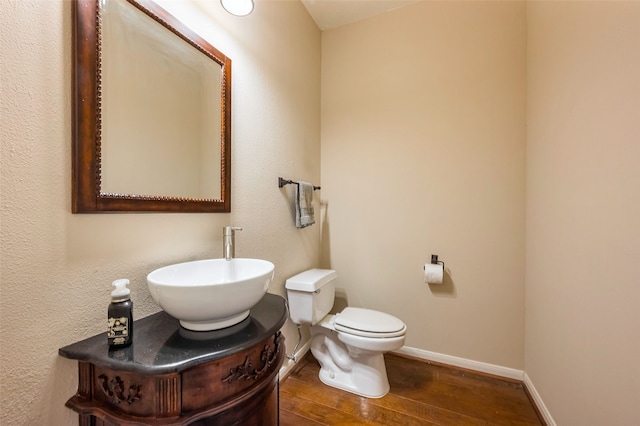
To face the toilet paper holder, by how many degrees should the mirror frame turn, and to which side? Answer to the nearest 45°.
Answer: approximately 45° to its left

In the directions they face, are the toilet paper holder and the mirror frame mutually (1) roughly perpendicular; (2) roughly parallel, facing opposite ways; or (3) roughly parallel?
roughly perpendicular

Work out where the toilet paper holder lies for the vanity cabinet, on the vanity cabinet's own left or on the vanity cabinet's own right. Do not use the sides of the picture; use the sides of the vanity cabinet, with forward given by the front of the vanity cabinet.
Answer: on the vanity cabinet's own left

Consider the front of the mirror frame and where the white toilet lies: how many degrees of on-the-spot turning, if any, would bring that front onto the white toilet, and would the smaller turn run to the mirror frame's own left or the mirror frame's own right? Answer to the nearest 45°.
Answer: approximately 45° to the mirror frame's own left

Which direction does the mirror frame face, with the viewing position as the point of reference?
facing the viewer and to the right of the viewer

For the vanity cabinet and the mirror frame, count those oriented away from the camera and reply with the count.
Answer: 0

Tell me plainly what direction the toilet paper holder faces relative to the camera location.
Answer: facing the viewer

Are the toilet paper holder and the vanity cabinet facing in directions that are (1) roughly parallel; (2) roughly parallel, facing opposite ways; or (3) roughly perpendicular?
roughly perpendicular
